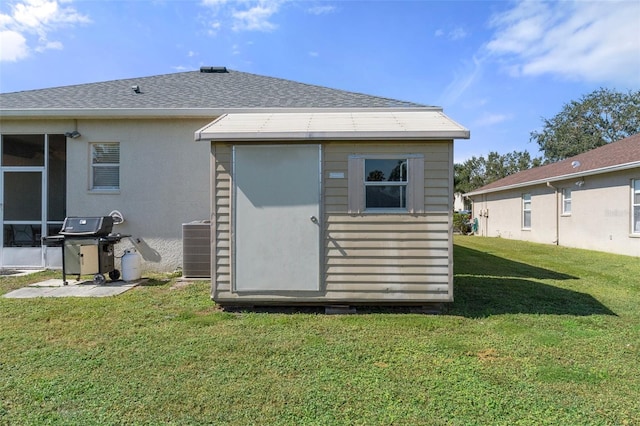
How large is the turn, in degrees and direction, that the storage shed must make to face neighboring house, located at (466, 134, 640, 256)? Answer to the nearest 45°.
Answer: approximately 135° to its left

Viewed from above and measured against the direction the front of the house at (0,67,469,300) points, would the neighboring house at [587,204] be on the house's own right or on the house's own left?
on the house's own right

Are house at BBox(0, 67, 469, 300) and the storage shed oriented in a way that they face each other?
no

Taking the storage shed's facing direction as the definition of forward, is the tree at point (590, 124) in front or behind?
behind

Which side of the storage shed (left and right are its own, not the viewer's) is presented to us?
front

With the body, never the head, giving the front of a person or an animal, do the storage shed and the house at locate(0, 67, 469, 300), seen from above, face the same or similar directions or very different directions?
very different directions

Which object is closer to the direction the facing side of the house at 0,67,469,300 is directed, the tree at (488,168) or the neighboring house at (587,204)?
the tree

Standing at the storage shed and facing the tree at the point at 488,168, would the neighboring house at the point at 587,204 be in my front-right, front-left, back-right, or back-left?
front-right
